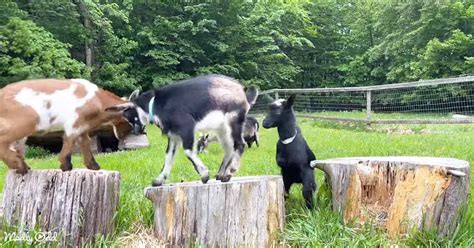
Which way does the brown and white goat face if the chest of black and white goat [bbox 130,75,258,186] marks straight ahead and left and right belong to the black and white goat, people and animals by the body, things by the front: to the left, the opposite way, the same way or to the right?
the opposite way

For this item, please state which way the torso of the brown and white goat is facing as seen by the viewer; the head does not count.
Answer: to the viewer's right

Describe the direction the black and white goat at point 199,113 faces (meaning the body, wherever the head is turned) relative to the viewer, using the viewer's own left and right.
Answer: facing to the left of the viewer

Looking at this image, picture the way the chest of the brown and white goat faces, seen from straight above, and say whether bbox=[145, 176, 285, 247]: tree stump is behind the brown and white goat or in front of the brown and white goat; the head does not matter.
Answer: in front

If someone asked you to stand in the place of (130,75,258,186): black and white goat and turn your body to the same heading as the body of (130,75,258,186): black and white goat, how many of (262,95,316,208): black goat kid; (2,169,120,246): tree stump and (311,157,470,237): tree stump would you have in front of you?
1

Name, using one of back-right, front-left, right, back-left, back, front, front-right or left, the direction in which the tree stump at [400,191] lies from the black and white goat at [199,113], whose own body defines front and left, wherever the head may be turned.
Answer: back

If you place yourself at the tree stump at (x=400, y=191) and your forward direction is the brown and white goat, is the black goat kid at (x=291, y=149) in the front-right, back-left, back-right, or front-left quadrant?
front-right
